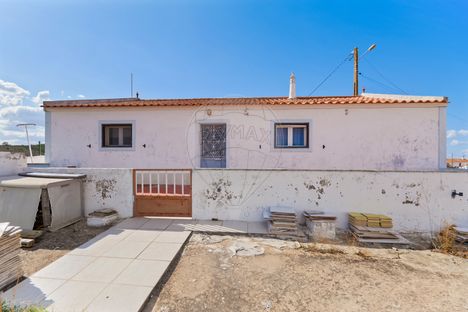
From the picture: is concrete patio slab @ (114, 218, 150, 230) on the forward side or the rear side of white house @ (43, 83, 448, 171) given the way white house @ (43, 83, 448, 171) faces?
on the forward side

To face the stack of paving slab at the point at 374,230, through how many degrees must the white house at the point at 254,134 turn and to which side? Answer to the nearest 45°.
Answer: approximately 45° to its left

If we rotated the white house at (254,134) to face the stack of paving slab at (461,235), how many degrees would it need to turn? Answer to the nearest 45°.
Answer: approximately 45° to its left

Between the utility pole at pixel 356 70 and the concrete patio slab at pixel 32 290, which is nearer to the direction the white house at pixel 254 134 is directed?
the concrete patio slab

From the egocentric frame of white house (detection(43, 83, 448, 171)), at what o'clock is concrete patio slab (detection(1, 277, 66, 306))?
The concrete patio slab is roughly at 1 o'clock from the white house.

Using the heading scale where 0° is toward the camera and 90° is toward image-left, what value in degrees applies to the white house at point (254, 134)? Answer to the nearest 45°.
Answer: approximately 0°

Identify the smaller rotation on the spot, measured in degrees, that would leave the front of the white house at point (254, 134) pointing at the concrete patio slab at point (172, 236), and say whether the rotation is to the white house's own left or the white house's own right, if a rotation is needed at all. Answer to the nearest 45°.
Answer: approximately 45° to the white house's own right

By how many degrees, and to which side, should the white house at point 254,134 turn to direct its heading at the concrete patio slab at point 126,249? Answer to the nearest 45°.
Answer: approximately 45° to its right

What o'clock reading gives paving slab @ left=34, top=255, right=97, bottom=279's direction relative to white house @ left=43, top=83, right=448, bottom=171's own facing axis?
The paving slab is roughly at 1 o'clock from the white house.

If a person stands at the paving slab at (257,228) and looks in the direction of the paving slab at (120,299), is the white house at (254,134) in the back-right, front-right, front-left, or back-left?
back-right

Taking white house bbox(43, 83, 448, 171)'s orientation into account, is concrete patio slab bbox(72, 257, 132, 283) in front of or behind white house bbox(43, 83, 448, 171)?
in front

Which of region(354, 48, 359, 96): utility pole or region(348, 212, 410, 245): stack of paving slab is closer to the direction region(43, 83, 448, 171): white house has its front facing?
the stack of paving slab

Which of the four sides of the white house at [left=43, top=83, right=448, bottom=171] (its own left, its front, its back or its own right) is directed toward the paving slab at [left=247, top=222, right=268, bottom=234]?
front
